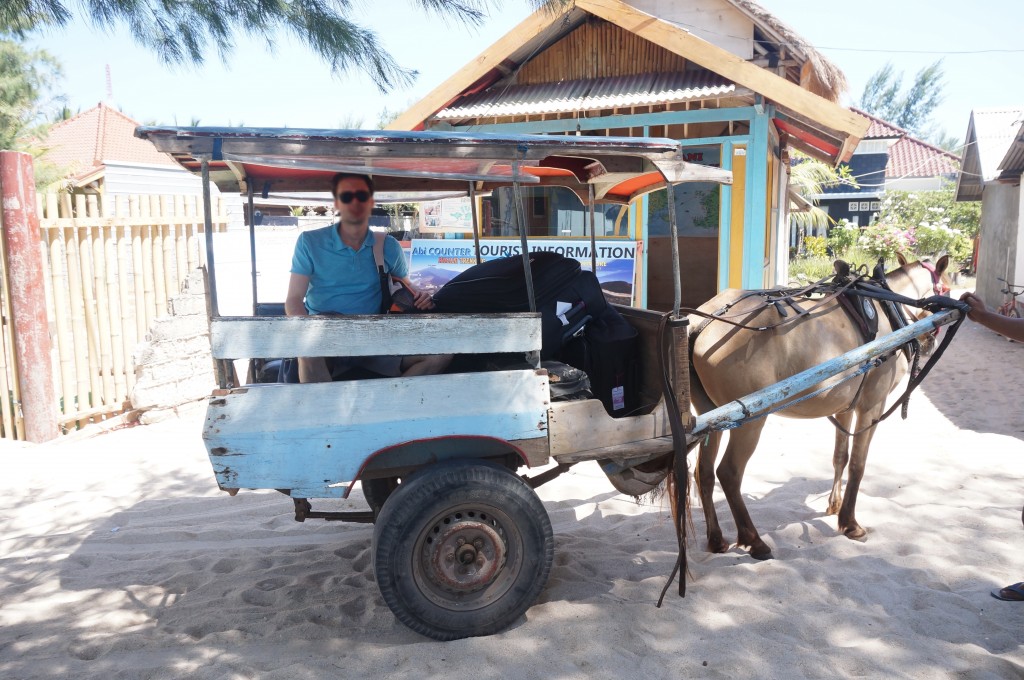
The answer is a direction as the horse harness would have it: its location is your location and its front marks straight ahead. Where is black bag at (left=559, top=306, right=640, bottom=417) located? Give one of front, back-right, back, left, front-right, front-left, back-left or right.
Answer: back-right

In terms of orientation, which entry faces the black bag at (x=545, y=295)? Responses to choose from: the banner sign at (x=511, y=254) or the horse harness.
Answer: the banner sign

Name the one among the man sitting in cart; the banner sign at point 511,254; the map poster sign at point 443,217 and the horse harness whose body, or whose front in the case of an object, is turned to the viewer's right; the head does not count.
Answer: the horse harness

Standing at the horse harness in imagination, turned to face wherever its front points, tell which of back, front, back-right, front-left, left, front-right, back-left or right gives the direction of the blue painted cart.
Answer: back-right

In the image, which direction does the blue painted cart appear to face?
to the viewer's right

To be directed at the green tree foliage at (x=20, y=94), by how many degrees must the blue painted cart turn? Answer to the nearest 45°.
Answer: approximately 135° to its left

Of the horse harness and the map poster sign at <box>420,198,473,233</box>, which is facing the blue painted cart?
the map poster sign

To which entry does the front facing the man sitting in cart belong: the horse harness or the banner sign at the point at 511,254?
the banner sign

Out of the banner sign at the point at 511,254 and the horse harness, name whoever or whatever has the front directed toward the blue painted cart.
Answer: the banner sign

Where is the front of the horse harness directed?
to the viewer's right

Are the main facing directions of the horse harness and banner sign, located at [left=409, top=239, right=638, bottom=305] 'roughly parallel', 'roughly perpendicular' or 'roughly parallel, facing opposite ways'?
roughly perpendicular

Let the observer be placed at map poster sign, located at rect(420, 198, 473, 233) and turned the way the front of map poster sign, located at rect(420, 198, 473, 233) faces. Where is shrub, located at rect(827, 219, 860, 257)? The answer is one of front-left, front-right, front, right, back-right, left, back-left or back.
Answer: back-left

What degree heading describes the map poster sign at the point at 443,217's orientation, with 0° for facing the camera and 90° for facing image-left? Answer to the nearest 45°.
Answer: approximately 0°

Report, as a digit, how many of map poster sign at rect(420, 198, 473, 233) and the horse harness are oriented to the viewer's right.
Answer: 1
